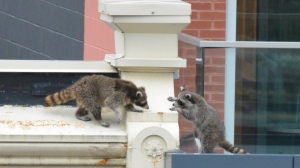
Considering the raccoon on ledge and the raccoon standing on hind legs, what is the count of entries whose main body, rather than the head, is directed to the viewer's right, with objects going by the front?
1

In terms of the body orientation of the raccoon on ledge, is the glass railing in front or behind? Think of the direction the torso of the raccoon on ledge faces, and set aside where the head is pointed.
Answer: in front

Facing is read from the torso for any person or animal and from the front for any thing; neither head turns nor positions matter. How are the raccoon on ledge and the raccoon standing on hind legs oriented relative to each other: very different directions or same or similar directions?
very different directions

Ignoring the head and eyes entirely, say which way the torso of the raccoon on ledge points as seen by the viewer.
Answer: to the viewer's right

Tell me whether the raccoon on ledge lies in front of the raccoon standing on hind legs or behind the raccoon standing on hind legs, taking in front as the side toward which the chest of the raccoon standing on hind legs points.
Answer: in front

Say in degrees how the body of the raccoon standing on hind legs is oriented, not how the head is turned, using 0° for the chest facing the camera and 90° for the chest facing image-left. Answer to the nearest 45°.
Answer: approximately 90°
